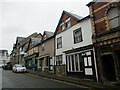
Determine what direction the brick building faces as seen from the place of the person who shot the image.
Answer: facing the viewer and to the left of the viewer
